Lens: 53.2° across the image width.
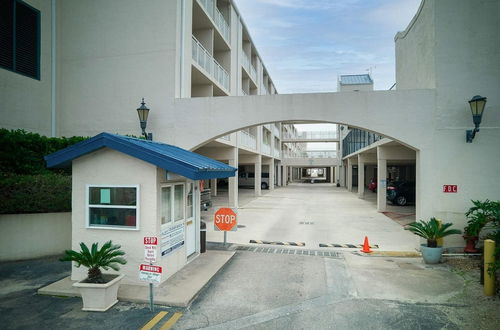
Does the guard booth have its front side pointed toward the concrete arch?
no

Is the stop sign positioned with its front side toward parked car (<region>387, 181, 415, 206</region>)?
no

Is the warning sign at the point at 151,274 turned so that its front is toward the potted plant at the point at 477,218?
no

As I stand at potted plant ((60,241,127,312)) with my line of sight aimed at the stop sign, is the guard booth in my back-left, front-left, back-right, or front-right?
front-left

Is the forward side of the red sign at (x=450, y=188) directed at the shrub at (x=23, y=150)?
no

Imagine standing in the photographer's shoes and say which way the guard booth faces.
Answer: facing the viewer and to the right of the viewer

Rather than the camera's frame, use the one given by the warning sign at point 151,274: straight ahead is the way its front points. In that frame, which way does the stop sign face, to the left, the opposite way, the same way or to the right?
the same way

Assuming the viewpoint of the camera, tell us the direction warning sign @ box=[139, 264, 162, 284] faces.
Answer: facing the viewer

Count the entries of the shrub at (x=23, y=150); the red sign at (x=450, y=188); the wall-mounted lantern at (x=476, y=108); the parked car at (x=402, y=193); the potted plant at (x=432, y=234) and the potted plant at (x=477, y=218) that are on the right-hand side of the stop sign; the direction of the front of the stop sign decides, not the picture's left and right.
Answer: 1

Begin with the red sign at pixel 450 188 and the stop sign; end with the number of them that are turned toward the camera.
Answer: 2

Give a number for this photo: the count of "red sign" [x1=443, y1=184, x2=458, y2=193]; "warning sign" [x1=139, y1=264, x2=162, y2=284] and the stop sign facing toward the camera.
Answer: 3

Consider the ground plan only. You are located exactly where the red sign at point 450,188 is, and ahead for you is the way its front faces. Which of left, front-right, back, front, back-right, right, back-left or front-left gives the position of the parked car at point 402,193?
back

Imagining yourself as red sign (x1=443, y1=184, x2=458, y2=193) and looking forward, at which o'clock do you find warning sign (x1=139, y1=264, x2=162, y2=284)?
The warning sign is roughly at 1 o'clock from the red sign.

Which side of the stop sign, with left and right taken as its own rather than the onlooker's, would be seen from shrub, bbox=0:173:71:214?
right
